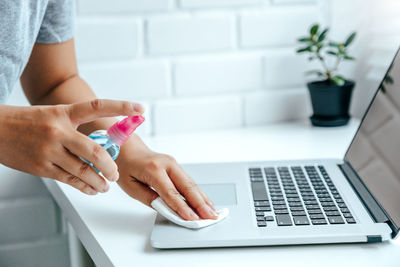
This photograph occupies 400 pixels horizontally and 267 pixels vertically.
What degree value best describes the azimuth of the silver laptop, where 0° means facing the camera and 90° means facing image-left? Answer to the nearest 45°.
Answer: approximately 90°

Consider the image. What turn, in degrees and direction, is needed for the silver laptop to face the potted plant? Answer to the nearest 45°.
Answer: approximately 90° to its right

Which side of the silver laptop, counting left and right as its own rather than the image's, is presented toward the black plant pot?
right
